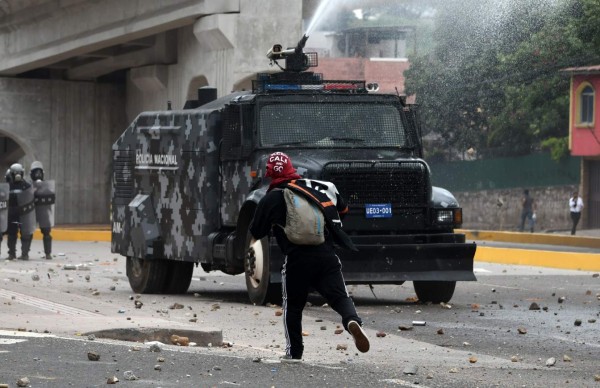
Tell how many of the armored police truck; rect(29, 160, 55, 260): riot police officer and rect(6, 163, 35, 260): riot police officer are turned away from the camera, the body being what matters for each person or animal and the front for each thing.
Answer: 0

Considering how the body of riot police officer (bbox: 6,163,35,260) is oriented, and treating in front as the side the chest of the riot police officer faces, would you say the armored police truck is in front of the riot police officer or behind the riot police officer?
in front

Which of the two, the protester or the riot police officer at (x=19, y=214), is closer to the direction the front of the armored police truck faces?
the protester

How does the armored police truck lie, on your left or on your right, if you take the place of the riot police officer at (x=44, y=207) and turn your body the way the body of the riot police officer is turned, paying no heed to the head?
on your left

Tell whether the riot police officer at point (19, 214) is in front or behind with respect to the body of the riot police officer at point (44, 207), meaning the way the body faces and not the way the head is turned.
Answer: in front

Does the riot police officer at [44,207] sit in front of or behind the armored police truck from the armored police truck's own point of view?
behind

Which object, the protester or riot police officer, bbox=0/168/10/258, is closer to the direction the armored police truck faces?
the protester

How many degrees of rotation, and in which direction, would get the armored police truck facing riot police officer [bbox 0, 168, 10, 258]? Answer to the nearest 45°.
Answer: approximately 180°

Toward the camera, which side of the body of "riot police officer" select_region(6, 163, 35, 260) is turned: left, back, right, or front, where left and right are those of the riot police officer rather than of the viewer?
front

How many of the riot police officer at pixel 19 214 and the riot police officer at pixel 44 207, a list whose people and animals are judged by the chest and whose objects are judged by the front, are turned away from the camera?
0

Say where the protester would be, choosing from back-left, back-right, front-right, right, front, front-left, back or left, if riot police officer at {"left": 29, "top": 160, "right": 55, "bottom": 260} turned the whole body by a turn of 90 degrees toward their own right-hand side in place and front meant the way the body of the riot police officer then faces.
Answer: back-left
